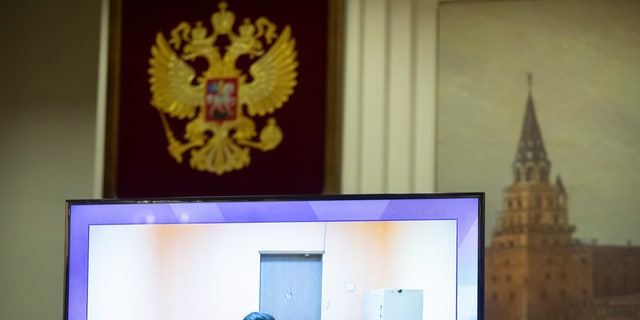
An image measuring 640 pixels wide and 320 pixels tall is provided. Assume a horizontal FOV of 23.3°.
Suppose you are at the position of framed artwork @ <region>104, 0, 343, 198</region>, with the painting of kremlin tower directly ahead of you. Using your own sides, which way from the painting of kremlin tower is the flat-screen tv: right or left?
right

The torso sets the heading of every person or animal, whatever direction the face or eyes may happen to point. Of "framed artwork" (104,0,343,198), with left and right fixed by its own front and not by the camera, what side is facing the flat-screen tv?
front

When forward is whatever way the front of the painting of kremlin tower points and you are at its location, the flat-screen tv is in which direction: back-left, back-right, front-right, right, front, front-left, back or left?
front-right

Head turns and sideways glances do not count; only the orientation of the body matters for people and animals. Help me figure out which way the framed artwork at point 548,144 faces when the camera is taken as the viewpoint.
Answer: facing the viewer

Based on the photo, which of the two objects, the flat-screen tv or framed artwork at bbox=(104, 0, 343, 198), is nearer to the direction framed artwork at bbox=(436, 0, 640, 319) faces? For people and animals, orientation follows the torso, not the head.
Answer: the flat-screen tv

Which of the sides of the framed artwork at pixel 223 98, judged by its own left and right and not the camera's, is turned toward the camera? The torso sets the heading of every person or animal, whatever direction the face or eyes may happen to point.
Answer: front

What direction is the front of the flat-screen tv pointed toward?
toward the camera

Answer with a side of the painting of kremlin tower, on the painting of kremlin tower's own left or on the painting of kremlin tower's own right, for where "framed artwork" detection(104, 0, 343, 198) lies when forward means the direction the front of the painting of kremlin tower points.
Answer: on the painting of kremlin tower's own right

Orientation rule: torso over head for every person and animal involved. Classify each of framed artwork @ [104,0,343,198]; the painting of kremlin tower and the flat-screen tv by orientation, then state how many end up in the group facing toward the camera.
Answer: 3

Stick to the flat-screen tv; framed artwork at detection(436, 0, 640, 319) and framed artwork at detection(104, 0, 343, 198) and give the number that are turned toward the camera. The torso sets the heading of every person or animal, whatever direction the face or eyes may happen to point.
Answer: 3
